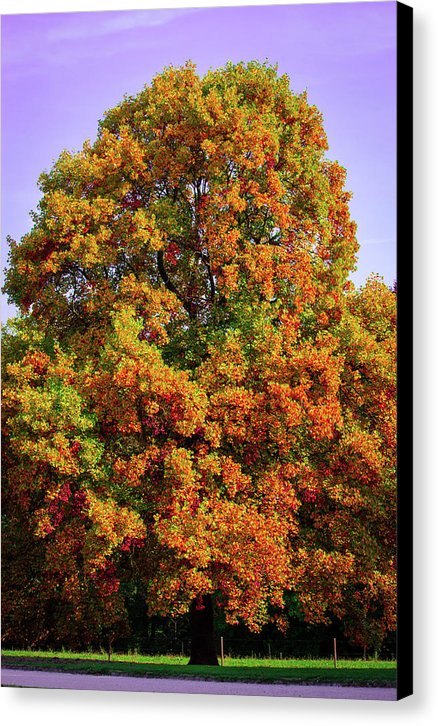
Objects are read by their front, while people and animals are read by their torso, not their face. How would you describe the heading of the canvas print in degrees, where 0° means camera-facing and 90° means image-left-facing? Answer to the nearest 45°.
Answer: approximately 45°
